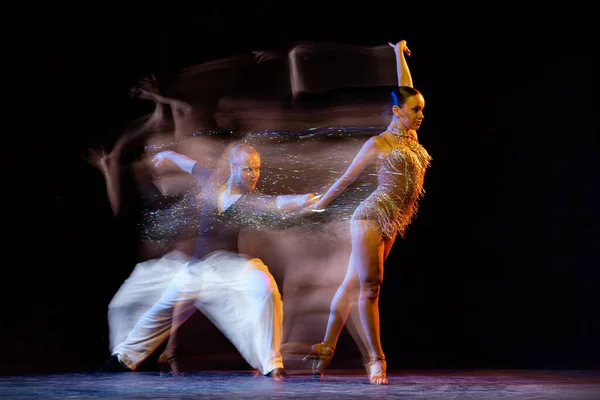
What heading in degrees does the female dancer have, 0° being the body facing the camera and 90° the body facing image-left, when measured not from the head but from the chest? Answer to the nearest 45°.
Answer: approximately 315°
